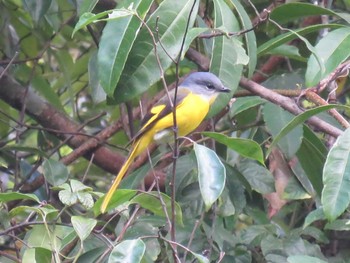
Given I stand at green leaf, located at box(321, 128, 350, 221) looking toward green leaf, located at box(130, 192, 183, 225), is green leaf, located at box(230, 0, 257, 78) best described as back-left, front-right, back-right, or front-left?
front-right

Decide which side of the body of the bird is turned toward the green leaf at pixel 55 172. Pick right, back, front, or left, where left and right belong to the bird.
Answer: back

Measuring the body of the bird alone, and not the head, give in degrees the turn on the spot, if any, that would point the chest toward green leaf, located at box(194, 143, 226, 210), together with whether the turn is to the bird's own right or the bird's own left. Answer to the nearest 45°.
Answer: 0° — it already faces it

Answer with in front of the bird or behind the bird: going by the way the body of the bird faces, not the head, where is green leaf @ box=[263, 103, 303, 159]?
in front

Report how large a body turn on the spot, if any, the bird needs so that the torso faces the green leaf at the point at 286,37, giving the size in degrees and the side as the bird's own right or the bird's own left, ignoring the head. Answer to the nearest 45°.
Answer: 0° — it already faces it

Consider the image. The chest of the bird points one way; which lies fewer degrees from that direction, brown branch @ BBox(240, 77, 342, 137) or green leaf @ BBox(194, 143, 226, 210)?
the brown branch

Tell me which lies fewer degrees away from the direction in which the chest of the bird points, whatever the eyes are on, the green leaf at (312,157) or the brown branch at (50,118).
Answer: the green leaf

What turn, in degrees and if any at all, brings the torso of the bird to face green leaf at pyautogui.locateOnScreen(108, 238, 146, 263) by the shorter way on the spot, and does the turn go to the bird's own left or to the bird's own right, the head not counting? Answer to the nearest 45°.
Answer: approximately 90° to the bird's own right

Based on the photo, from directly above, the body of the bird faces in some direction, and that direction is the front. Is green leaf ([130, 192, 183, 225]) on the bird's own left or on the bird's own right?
on the bird's own right

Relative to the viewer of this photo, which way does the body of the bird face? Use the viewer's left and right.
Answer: facing to the right of the viewer
